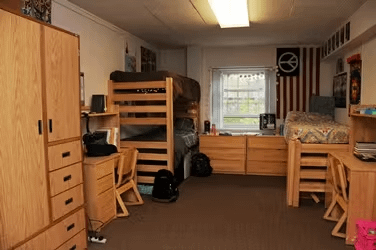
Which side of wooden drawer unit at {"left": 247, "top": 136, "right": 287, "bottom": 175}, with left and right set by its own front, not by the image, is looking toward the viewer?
front

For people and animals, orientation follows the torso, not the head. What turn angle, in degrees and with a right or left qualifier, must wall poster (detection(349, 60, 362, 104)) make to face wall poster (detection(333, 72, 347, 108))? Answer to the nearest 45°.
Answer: approximately 90° to its right

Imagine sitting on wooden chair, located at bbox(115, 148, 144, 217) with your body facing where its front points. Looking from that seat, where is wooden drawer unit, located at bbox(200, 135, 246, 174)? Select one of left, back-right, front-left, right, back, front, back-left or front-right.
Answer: right

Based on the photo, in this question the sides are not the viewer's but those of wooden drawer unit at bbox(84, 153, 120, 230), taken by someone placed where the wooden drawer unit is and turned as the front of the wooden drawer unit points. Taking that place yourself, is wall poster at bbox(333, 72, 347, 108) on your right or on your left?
on your left

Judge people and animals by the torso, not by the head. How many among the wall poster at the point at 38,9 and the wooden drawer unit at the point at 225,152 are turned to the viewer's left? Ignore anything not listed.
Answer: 0

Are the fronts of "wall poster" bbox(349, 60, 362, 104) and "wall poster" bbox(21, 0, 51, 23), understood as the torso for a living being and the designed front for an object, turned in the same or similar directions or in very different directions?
very different directions

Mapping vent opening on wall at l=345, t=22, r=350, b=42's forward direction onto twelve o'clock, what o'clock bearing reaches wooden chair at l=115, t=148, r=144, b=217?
The wooden chair is roughly at 11 o'clock from the vent opening on wall.

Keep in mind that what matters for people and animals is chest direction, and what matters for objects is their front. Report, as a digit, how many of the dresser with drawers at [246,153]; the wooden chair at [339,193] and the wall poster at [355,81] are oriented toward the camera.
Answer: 1

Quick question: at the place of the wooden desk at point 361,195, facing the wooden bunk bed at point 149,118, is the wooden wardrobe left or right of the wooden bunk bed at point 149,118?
left

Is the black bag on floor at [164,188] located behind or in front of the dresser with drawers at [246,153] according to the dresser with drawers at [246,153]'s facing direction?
in front

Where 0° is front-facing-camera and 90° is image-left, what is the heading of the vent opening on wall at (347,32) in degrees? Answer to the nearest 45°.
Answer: approximately 90°

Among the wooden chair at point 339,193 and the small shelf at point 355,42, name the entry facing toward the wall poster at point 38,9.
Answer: the small shelf

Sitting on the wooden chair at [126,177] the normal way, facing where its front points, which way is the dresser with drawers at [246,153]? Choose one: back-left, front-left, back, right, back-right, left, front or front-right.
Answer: right

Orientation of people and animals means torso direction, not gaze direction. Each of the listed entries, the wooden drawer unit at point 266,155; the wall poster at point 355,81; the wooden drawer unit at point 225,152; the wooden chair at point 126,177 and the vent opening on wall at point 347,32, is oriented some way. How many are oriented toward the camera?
2

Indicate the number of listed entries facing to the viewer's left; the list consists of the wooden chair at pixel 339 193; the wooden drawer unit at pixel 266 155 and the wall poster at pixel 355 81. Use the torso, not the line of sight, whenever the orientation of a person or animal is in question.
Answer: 1

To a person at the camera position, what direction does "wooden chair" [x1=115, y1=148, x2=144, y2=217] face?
facing away from the viewer and to the left of the viewer

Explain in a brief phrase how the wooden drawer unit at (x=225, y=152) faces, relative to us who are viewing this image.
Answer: facing the viewer

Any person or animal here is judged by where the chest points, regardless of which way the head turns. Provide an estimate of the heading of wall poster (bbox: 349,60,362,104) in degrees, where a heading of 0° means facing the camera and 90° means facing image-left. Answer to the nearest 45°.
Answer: approximately 90°
